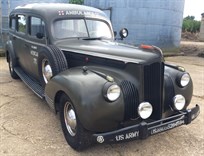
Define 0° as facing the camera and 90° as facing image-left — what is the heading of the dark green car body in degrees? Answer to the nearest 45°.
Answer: approximately 315°

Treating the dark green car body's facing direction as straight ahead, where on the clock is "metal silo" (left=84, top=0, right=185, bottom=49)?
The metal silo is roughly at 8 o'clock from the dark green car body.
